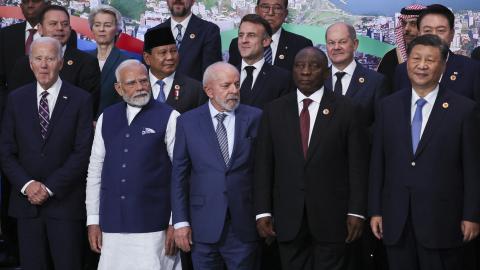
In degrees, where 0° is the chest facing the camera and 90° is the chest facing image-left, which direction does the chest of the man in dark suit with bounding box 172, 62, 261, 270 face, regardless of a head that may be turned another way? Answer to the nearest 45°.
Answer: approximately 315°

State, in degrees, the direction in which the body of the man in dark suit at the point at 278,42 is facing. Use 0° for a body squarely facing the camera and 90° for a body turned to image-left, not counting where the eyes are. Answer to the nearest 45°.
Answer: approximately 0°

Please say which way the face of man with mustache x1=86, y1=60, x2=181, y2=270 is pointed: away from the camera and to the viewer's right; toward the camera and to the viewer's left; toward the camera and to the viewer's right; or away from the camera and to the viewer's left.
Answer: toward the camera and to the viewer's right

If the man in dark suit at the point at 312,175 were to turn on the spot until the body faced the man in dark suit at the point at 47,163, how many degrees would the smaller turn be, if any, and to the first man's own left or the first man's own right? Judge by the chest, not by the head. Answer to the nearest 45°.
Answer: approximately 90° to the first man's own right

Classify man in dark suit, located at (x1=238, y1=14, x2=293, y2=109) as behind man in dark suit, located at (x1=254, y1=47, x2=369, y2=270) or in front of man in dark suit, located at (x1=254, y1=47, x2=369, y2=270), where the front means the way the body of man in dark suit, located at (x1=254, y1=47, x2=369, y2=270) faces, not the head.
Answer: behind

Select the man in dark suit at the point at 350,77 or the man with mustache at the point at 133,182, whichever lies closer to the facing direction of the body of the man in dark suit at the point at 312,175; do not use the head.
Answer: the man with mustache

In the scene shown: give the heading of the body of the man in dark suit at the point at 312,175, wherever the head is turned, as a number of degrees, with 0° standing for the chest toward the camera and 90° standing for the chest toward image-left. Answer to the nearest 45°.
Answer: approximately 0°

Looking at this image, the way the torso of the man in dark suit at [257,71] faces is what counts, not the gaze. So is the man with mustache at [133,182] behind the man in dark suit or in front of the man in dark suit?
in front

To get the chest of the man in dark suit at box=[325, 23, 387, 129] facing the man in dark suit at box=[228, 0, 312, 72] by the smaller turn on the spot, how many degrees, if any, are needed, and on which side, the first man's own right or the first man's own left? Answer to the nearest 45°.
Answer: approximately 90° to the first man's own right

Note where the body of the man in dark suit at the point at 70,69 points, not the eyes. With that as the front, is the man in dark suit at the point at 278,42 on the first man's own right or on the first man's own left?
on the first man's own left
